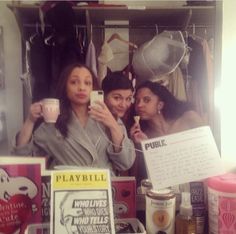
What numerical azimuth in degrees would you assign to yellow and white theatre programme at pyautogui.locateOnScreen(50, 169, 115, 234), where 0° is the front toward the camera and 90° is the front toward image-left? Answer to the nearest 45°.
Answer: approximately 0°

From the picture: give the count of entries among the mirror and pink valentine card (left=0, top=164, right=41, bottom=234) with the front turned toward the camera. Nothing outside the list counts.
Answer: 2

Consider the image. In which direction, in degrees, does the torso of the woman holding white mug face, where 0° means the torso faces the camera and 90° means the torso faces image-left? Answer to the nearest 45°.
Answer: approximately 0°
